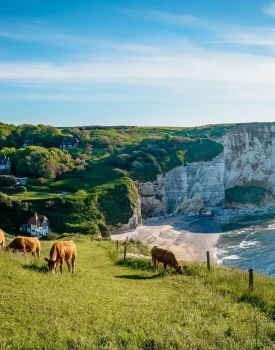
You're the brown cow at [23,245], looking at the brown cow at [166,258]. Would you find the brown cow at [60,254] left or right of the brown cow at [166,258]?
right

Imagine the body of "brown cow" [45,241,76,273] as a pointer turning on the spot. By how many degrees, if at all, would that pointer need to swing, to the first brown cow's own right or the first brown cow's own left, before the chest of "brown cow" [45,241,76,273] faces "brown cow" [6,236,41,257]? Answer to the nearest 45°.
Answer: approximately 90° to the first brown cow's own right

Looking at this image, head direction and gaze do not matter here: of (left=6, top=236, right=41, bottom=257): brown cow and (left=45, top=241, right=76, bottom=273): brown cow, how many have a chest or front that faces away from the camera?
0

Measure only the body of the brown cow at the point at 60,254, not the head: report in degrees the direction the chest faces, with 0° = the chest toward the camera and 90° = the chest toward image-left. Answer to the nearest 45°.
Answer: approximately 45°
